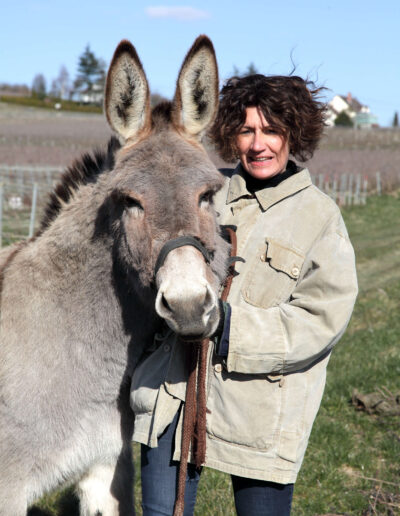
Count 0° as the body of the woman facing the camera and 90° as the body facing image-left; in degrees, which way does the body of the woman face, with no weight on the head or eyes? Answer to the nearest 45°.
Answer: approximately 45°

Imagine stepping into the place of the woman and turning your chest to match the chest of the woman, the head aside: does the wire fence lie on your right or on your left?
on your right

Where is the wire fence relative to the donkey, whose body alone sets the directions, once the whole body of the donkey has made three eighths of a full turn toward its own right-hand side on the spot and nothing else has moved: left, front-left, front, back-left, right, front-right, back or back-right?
right

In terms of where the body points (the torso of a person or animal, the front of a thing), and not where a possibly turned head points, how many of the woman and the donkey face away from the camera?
0

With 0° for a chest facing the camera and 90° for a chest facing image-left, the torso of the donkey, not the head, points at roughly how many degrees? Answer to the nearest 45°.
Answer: approximately 315°

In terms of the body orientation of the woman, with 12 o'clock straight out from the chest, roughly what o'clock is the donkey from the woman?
The donkey is roughly at 2 o'clock from the woman.

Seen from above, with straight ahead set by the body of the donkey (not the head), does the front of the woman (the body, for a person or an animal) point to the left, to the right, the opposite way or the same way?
to the right
